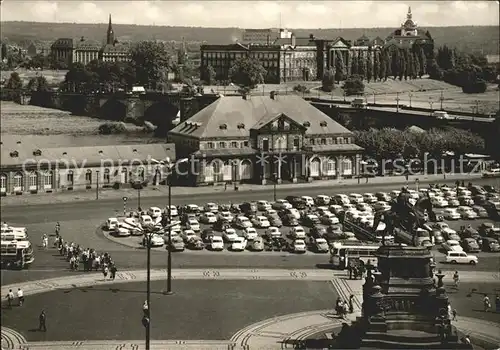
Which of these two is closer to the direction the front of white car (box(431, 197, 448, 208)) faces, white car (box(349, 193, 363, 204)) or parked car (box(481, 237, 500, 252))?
the parked car

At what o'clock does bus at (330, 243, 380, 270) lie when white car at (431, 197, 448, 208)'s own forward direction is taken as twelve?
The bus is roughly at 2 o'clock from the white car.

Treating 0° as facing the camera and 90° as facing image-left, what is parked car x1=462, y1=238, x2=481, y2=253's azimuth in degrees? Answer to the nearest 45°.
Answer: approximately 315°

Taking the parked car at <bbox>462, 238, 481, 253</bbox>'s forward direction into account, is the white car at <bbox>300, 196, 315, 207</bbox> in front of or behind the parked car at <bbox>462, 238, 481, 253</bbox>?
behind

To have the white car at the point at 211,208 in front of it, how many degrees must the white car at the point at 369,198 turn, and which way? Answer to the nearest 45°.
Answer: approximately 90° to its right

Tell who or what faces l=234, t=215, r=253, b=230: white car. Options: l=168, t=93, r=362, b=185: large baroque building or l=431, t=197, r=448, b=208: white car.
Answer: the large baroque building

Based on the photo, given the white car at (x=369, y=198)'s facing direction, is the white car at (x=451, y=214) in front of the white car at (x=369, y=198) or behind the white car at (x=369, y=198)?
in front

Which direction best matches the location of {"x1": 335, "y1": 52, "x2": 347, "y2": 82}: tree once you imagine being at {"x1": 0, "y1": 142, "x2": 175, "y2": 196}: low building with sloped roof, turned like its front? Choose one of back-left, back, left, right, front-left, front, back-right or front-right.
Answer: left
